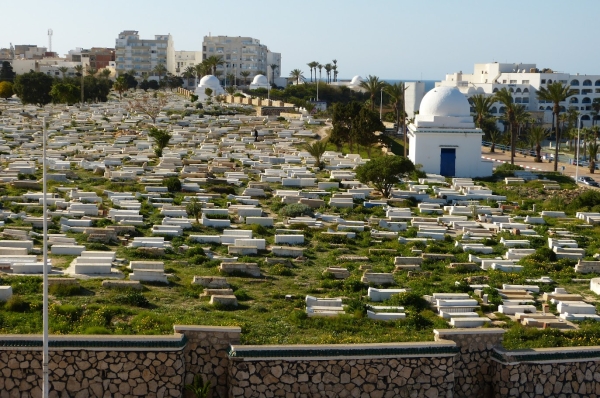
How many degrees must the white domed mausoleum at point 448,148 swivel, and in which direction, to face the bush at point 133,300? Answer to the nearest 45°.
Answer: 0° — it already faces it

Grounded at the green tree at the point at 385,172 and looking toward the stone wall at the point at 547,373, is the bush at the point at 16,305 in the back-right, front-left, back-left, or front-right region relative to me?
front-right

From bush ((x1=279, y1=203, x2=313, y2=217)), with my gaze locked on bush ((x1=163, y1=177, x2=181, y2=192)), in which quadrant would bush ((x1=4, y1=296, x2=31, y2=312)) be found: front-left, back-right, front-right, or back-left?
back-left

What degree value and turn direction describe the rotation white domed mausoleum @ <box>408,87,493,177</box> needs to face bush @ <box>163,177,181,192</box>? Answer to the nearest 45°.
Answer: approximately 45° to its right

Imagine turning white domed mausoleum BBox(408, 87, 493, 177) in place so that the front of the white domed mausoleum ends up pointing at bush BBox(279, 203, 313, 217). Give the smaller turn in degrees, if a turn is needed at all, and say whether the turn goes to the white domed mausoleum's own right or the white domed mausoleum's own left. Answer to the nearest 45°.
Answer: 0° — it already faces it

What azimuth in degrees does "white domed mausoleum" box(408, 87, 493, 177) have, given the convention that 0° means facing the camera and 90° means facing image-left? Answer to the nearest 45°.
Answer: approximately 0°

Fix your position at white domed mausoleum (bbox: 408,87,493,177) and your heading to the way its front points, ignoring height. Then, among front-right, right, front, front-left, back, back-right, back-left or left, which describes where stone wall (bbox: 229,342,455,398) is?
front

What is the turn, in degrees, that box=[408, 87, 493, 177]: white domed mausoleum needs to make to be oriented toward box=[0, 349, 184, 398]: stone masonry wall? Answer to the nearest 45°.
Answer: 0° — it already faces it

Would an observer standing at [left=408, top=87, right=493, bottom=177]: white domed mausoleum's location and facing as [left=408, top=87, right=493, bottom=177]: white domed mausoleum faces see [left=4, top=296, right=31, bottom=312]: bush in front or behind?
in front

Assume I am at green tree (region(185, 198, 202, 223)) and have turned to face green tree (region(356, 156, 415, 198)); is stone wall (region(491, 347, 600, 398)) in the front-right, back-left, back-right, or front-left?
back-right

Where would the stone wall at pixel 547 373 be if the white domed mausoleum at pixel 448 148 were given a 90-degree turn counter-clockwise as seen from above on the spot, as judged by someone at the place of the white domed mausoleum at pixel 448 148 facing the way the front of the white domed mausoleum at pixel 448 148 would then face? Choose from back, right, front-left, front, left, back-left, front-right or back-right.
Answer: right

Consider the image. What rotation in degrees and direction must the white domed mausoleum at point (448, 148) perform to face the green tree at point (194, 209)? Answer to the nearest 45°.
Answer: approximately 45° to its right
